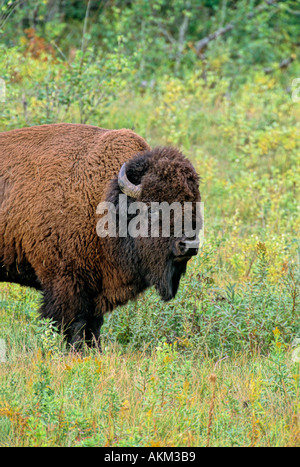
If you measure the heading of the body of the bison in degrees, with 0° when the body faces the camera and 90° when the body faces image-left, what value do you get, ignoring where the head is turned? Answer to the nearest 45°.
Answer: approximately 270°
